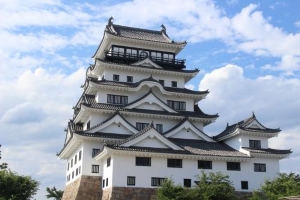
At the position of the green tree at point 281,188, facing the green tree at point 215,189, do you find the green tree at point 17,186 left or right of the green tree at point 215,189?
left

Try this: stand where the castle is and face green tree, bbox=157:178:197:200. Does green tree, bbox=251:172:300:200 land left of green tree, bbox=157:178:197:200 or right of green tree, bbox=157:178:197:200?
left

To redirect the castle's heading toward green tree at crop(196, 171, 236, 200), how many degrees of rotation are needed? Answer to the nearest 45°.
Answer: approximately 45° to its left

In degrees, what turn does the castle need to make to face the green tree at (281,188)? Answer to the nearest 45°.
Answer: approximately 45° to its left

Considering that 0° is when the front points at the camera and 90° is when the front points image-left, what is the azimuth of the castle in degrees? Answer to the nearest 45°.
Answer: approximately 0°
